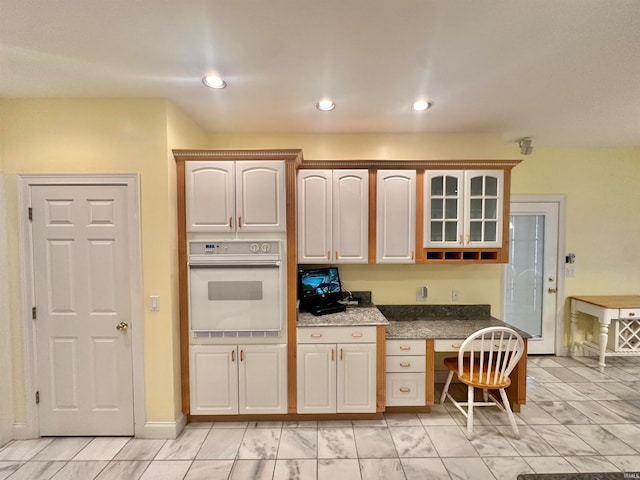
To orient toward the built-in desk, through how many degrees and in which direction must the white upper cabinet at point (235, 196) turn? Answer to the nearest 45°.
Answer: approximately 90° to its left

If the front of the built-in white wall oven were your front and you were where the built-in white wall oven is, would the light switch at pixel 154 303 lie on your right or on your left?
on your right

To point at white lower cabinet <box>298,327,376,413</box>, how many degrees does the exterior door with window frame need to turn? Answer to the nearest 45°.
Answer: approximately 45° to its right

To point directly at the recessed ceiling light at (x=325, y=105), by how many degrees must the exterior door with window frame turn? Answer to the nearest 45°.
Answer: approximately 45° to its right

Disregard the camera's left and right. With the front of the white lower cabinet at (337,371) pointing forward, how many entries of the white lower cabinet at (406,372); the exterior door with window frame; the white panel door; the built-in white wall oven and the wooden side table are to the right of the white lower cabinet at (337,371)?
2

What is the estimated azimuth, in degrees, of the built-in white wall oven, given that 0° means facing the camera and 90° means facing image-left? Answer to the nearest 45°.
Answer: approximately 0°

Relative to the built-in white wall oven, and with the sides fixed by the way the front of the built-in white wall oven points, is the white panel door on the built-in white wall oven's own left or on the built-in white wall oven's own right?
on the built-in white wall oven's own right

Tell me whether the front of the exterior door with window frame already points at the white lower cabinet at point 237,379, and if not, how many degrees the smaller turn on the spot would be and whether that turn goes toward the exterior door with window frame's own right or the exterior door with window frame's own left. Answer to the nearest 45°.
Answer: approximately 45° to the exterior door with window frame's own right
